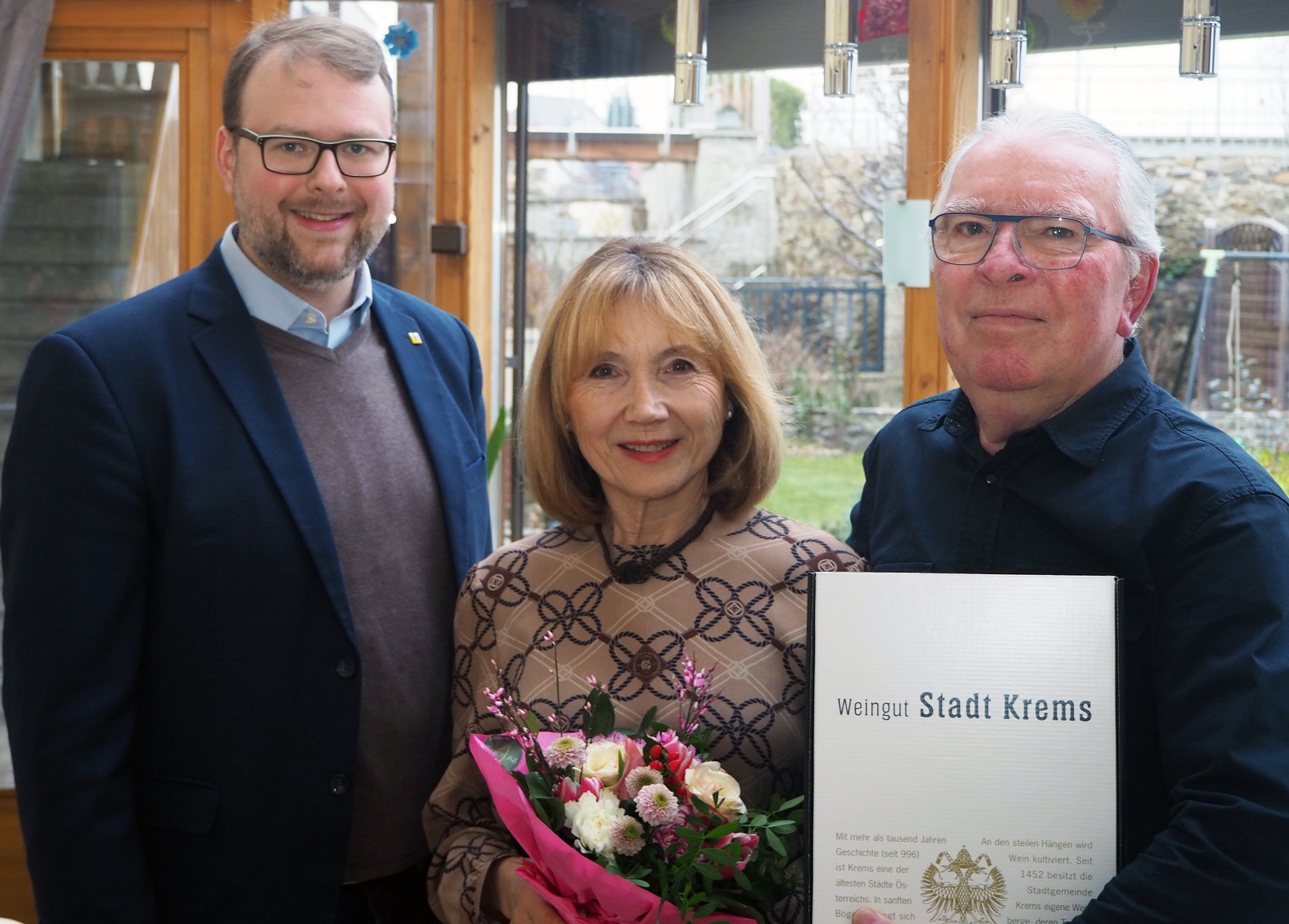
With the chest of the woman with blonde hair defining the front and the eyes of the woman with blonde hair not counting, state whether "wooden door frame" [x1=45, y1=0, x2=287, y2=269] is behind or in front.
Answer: behind

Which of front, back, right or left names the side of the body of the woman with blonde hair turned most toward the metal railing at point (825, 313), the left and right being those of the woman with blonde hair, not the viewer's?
back

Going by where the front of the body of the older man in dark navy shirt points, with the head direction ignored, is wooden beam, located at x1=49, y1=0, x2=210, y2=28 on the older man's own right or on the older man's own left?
on the older man's own right

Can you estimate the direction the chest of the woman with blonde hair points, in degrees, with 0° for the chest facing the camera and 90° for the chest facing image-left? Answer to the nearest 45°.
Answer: approximately 0°

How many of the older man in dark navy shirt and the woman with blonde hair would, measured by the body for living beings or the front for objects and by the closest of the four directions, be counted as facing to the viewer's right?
0

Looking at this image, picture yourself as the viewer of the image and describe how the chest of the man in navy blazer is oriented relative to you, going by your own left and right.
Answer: facing the viewer and to the right of the viewer

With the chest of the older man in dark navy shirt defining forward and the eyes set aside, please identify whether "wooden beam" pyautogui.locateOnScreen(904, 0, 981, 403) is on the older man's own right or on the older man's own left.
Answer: on the older man's own right

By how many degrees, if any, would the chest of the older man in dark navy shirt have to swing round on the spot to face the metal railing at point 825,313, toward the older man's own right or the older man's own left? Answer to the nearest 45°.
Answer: approximately 135° to the older man's own right
